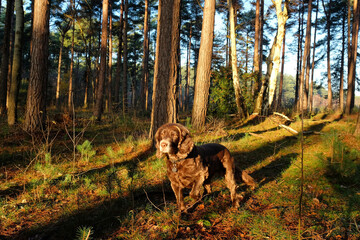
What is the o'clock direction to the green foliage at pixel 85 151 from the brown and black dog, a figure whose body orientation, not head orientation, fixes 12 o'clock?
The green foliage is roughly at 3 o'clock from the brown and black dog.

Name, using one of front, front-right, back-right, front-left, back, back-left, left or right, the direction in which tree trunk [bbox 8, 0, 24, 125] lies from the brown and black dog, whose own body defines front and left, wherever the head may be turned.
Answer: right

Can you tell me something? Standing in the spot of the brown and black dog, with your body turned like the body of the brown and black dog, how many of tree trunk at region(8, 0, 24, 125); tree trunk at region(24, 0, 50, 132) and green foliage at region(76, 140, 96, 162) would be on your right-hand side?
3

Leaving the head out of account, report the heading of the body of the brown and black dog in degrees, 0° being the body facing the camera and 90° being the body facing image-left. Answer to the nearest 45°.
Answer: approximately 45°

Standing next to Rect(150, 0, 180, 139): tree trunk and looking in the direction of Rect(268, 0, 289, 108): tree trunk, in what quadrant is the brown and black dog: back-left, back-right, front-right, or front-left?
back-right

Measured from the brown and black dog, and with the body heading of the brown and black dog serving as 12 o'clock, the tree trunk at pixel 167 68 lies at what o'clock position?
The tree trunk is roughly at 4 o'clock from the brown and black dog.

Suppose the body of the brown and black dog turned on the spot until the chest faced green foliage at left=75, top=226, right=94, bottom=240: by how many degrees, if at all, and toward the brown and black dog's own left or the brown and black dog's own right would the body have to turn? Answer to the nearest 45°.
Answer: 0° — it already faces it

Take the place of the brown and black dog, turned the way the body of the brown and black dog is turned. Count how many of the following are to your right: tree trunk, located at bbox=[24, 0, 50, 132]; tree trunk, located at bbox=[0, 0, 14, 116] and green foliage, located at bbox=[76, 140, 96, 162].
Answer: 3

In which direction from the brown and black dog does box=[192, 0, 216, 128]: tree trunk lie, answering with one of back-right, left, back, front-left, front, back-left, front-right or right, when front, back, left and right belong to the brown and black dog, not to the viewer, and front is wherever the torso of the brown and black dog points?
back-right

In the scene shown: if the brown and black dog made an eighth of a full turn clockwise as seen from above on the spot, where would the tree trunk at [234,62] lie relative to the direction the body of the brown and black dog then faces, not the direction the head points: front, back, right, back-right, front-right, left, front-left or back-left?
right
